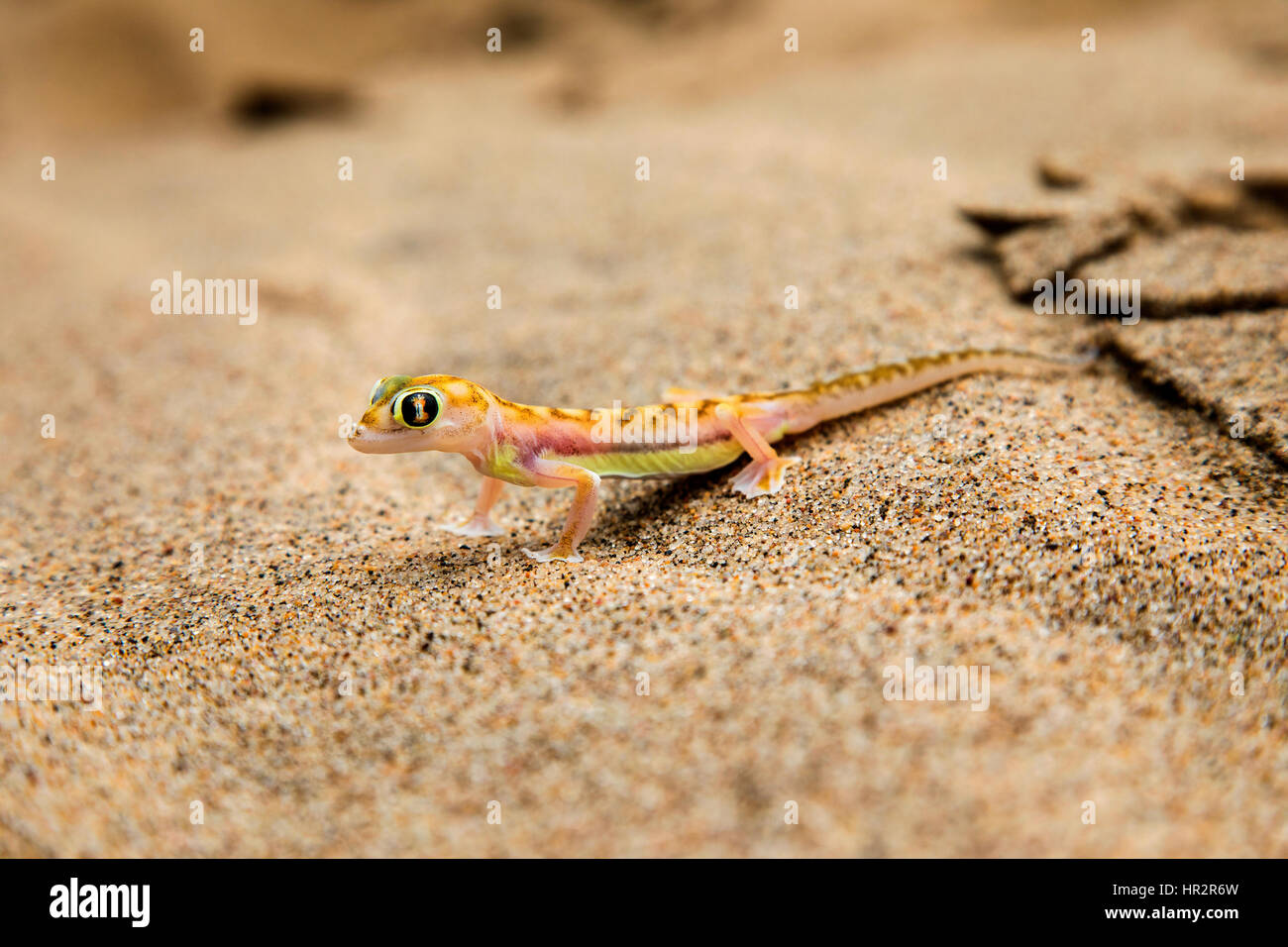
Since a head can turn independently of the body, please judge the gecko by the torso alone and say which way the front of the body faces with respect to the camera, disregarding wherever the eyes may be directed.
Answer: to the viewer's left
